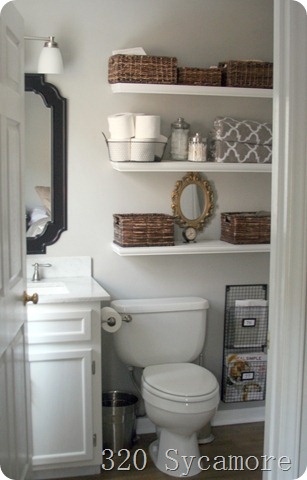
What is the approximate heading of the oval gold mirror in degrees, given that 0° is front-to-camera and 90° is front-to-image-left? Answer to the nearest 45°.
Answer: approximately 0°

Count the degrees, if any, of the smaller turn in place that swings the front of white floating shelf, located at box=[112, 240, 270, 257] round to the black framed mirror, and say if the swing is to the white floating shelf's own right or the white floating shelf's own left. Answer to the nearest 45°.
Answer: approximately 90° to the white floating shelf's own right
